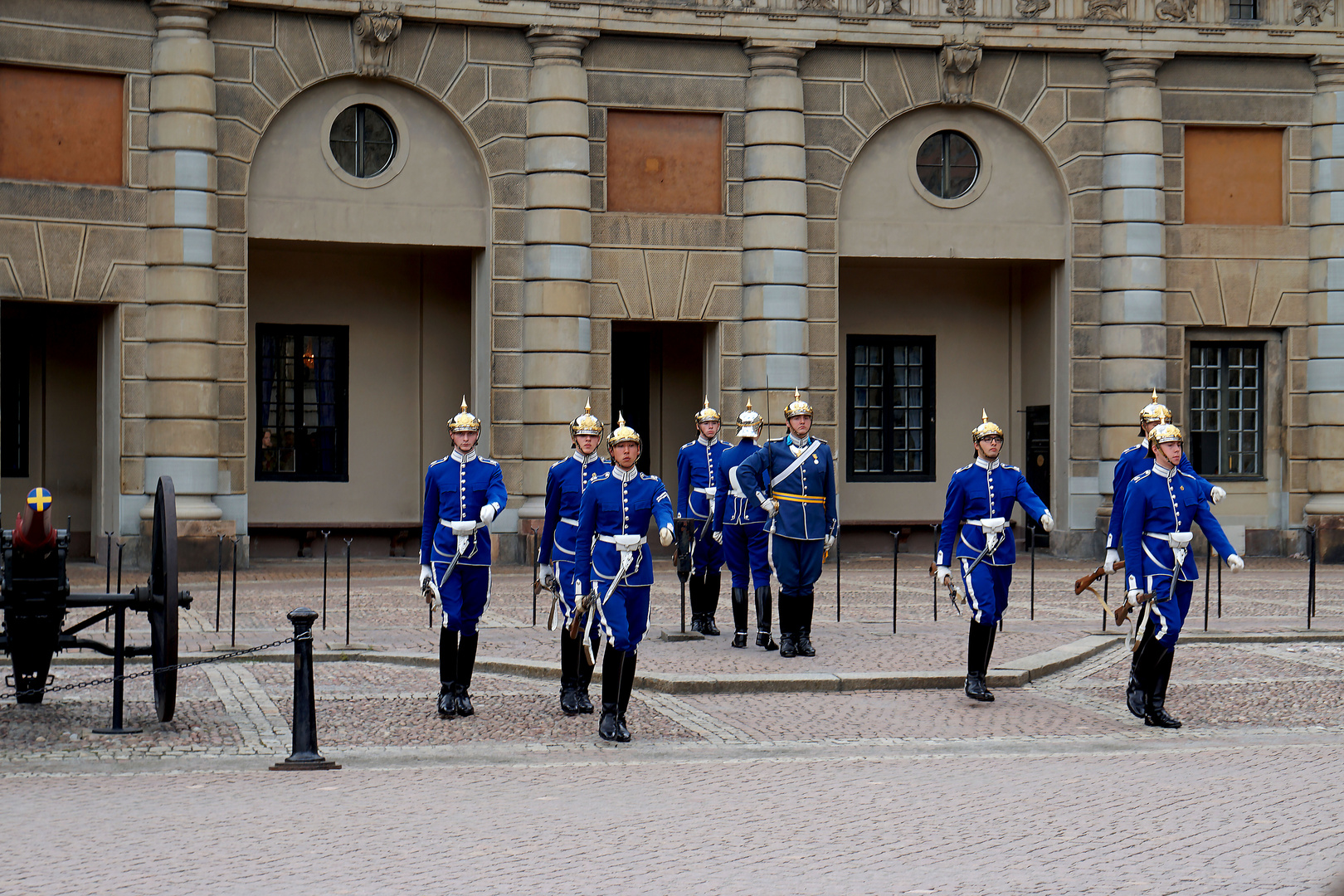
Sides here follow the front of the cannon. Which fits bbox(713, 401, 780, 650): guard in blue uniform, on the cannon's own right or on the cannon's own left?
on the cannon's own left

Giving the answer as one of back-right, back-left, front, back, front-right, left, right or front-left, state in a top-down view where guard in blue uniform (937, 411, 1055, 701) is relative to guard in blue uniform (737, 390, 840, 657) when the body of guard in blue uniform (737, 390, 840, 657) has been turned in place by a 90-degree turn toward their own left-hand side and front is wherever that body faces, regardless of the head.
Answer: front-right

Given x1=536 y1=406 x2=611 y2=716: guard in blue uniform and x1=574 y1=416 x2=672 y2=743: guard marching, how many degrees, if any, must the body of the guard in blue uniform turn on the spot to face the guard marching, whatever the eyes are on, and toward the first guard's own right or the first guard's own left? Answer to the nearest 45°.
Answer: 0° — they already face them

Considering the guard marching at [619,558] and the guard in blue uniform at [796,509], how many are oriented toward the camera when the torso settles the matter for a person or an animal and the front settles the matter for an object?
2

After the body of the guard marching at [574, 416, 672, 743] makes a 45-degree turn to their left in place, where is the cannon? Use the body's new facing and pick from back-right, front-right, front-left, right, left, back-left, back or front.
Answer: back-right

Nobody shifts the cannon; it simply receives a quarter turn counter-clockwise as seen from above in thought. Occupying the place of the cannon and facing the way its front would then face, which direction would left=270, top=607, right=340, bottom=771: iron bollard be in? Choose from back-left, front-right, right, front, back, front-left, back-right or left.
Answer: front-right

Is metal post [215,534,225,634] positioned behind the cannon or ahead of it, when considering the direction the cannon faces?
behind

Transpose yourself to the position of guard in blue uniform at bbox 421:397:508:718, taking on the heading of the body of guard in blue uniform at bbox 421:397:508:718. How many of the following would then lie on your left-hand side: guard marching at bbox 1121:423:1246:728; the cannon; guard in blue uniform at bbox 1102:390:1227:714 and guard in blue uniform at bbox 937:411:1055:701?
3

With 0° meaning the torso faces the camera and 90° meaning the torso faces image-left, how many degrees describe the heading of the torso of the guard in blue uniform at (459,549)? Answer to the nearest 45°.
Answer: approximately 0°
